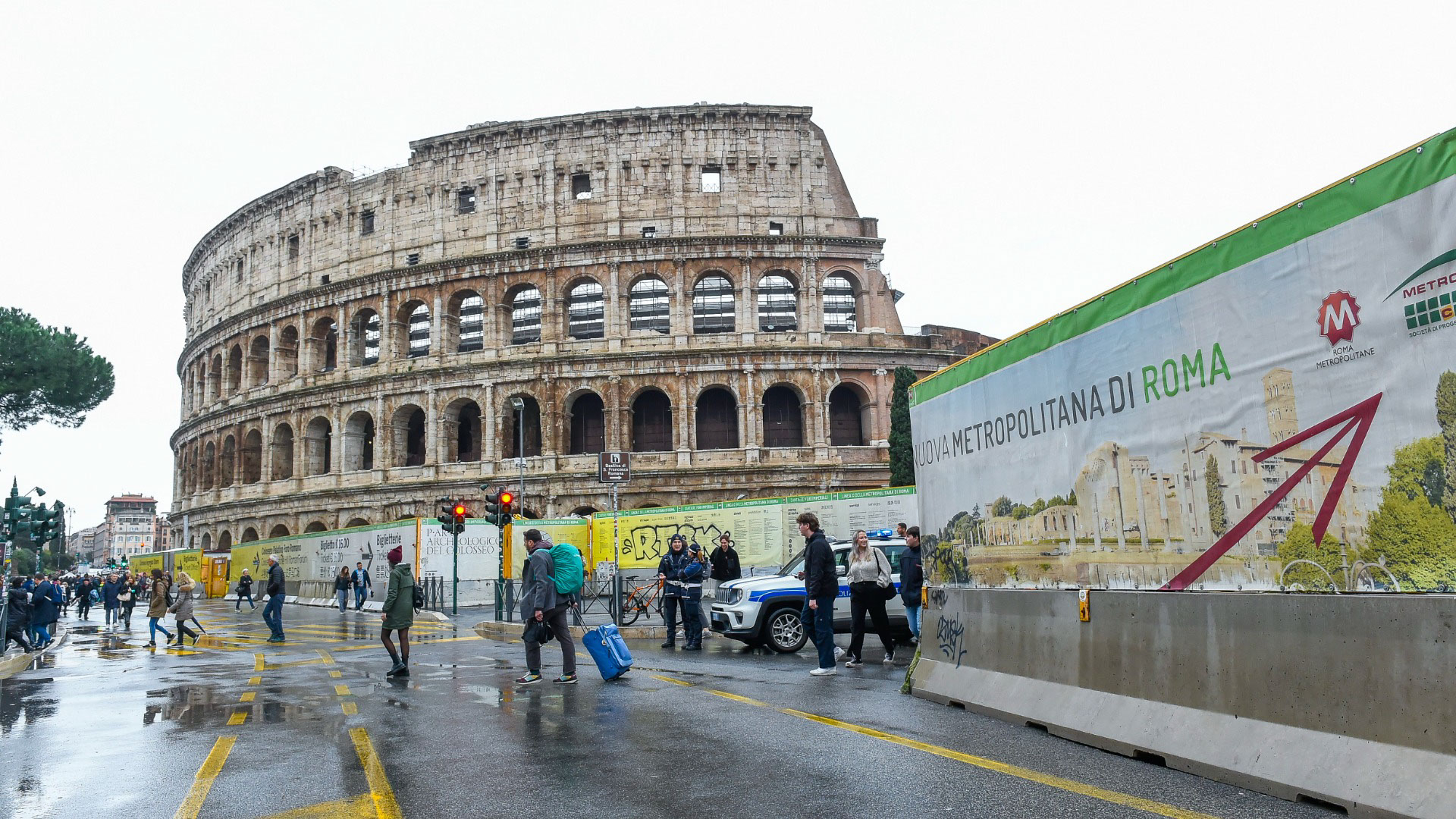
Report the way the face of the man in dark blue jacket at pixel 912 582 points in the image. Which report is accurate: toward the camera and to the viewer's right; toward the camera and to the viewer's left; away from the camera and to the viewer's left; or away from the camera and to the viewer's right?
toward the camera and to the viewer's left

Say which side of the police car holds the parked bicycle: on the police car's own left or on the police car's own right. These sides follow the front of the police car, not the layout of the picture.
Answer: on the police car's own right

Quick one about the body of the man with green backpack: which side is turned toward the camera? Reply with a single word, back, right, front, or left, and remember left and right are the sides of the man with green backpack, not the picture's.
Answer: left

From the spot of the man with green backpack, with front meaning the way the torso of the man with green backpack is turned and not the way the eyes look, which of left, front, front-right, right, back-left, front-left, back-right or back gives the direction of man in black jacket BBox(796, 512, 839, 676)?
back

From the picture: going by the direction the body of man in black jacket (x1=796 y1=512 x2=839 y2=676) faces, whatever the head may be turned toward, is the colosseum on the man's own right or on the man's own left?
on the man's own right

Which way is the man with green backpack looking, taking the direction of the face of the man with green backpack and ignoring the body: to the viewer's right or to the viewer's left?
to the viewer's left

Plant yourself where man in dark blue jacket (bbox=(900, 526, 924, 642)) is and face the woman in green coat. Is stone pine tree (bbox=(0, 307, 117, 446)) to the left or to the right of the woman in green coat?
right
